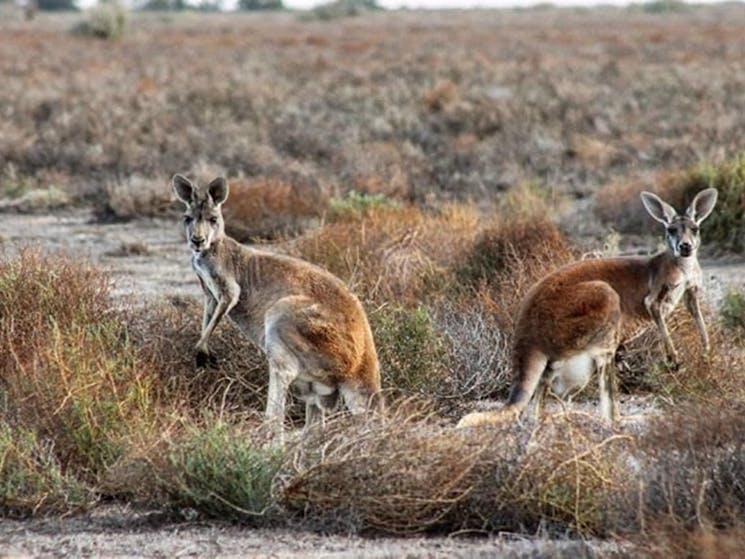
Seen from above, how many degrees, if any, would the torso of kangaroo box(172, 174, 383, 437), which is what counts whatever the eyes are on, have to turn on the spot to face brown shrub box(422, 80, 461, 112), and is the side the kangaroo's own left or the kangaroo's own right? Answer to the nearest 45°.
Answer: approximately 90° to the kangaroo's own right

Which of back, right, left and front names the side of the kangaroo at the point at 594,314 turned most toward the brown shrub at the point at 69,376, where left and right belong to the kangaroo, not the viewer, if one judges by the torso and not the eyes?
back

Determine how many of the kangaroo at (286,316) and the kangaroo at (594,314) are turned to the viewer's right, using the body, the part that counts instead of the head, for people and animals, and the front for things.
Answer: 1

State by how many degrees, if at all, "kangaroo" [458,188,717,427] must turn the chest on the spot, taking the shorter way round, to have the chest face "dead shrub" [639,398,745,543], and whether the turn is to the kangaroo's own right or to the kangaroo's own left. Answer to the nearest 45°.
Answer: approximately 90° to the kangaroo's own right

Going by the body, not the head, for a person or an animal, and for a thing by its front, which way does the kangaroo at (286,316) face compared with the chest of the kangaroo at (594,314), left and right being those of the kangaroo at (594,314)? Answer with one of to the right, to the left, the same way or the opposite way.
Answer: the opposite way

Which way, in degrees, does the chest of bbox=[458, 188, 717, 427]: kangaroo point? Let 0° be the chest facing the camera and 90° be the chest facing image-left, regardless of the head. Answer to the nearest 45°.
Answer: approximately 270°

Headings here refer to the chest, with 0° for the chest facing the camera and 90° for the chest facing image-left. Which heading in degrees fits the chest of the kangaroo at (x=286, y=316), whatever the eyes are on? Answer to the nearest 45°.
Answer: approximately 90°

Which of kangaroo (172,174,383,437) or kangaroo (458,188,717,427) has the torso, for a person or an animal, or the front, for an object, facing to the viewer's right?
kangaroo (458,188,717,427)

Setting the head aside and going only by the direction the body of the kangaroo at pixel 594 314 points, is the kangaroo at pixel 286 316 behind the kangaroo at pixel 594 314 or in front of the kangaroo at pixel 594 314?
behind

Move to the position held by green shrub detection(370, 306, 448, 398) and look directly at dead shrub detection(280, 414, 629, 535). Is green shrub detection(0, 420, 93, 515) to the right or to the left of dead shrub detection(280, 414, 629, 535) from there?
right

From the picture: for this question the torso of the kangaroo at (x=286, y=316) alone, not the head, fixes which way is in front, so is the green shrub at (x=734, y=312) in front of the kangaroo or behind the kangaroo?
behind
